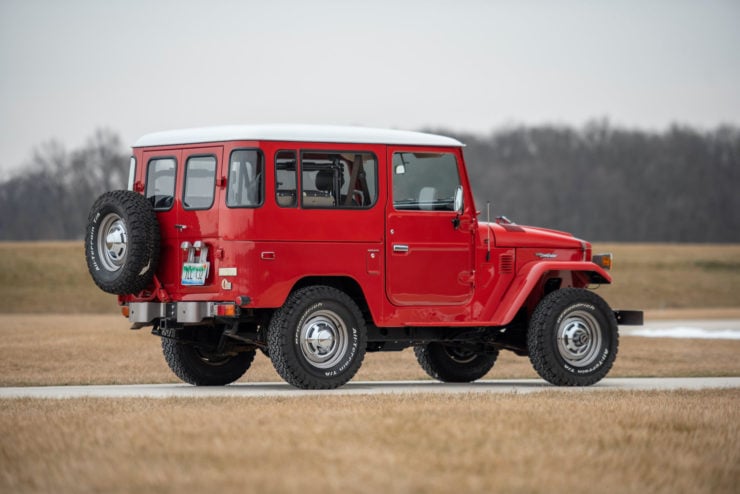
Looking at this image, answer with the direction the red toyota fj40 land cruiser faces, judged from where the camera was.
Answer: facing away from the viewer and to the right of the viewer
